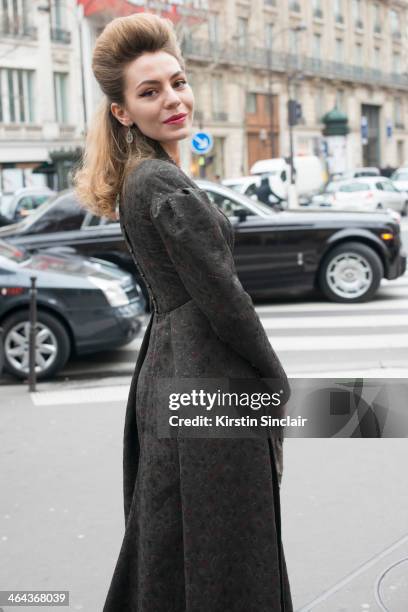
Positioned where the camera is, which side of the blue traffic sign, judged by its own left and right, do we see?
front

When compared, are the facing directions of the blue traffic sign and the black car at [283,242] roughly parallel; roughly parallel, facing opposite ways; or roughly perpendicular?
roughly perpendicular

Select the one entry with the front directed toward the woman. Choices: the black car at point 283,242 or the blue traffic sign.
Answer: the blue traffic sign

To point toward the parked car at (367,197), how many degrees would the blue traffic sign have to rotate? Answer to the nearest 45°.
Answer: approximately 135° to its left

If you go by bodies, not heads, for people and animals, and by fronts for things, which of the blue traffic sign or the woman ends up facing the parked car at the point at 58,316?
the blue traffic sign

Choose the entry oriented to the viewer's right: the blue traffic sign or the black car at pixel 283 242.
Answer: the black car

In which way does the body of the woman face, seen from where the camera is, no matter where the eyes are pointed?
to the viewer's right

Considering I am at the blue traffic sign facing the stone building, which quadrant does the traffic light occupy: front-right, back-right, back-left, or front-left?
front-right

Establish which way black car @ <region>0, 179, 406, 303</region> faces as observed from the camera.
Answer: facing to the right of the viewer

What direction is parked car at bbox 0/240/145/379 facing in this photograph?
to the viewer's right

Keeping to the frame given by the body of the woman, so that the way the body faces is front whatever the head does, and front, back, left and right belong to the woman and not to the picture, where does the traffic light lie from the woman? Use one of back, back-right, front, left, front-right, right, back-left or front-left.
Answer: left

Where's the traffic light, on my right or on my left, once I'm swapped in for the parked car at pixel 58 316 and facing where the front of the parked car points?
on my left
